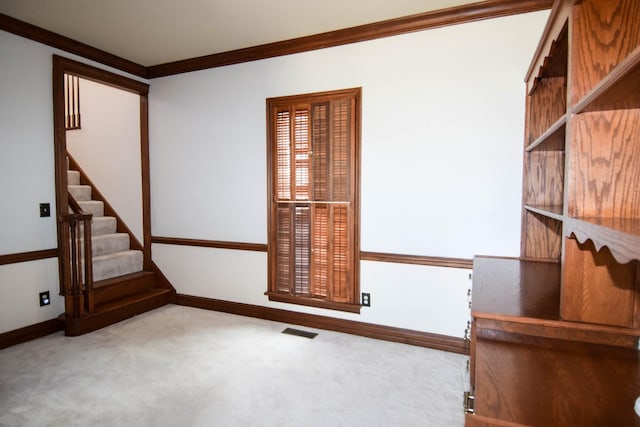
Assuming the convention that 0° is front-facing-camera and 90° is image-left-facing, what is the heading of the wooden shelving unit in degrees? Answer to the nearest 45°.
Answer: approximately 90°

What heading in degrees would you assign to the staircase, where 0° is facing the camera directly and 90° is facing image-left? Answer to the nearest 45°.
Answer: approximately 315°

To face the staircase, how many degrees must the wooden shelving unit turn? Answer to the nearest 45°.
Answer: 0° — it already faces it

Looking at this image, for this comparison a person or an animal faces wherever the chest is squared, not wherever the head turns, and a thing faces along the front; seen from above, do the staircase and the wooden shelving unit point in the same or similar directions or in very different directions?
very different directions

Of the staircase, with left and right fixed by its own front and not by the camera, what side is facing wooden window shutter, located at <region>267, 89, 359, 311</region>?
front

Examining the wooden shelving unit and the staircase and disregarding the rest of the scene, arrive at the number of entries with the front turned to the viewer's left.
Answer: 1

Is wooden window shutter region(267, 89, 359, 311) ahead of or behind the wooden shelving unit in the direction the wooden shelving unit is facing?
ahead

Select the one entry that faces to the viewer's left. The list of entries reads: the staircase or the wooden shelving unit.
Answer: the wooden shelving unit
